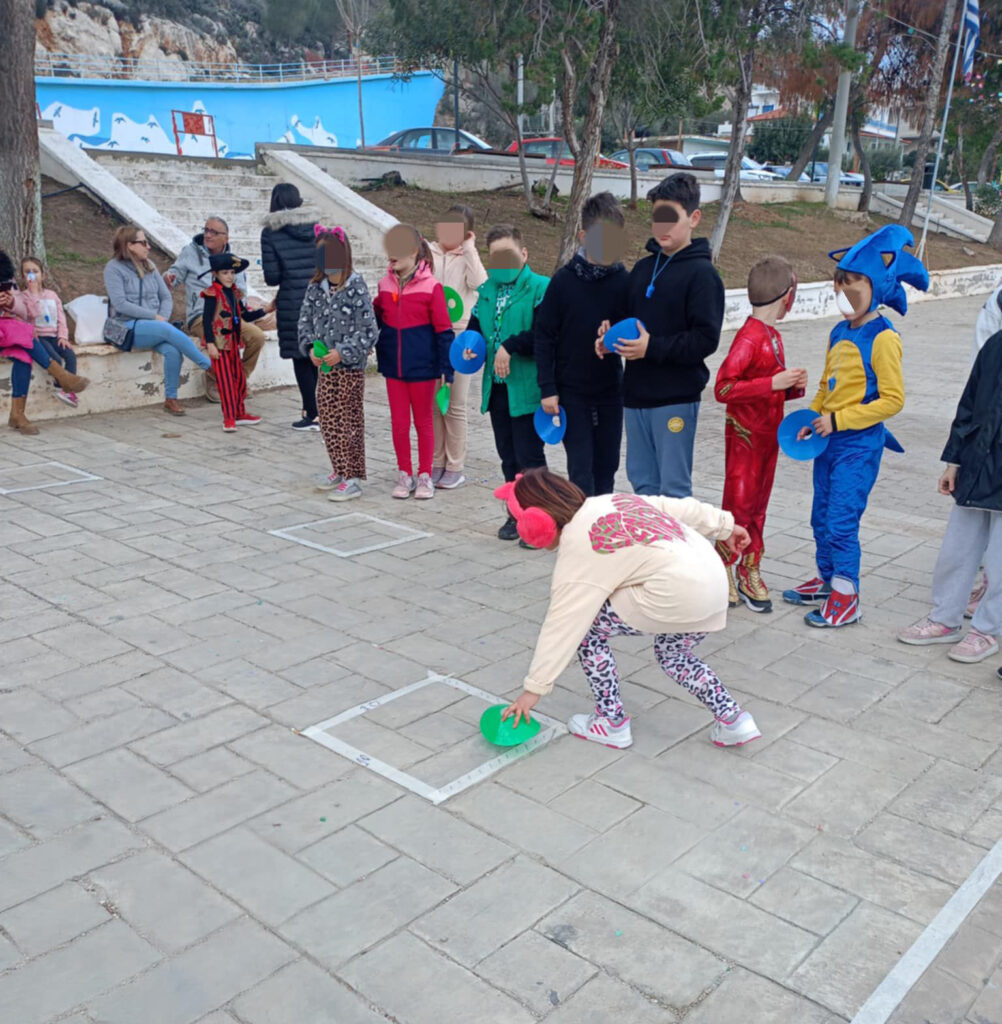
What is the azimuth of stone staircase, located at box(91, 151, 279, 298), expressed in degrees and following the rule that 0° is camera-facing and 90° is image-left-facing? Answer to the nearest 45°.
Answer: approximately 0°

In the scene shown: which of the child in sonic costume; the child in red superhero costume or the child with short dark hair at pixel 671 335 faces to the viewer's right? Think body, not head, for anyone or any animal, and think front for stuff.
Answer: the child in red superhero costume

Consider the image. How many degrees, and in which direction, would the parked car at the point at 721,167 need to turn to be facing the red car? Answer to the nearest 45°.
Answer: approximately 135° to its right

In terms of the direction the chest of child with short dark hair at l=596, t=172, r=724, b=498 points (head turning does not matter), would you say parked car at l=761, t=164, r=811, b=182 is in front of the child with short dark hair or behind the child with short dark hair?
behind

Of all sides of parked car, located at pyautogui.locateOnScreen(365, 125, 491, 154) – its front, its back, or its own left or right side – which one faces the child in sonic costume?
right

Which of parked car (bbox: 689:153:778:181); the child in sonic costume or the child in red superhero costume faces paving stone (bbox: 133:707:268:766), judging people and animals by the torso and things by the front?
the child in sonic costume

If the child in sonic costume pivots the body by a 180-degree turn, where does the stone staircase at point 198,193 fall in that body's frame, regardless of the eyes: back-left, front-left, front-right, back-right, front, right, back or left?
left

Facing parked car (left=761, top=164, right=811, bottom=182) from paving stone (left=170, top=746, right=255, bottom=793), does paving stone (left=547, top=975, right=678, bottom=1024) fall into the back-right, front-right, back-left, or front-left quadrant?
back-right

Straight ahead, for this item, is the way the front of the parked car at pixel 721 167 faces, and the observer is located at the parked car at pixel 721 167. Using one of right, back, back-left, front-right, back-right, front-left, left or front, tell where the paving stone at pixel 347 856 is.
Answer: right

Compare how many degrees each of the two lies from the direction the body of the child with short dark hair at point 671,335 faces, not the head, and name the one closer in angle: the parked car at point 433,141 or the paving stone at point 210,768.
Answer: the paving stone

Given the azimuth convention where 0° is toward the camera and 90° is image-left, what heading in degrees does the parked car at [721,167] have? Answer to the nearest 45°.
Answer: approximately 270°

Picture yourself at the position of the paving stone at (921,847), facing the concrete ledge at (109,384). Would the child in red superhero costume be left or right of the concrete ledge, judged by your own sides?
right
